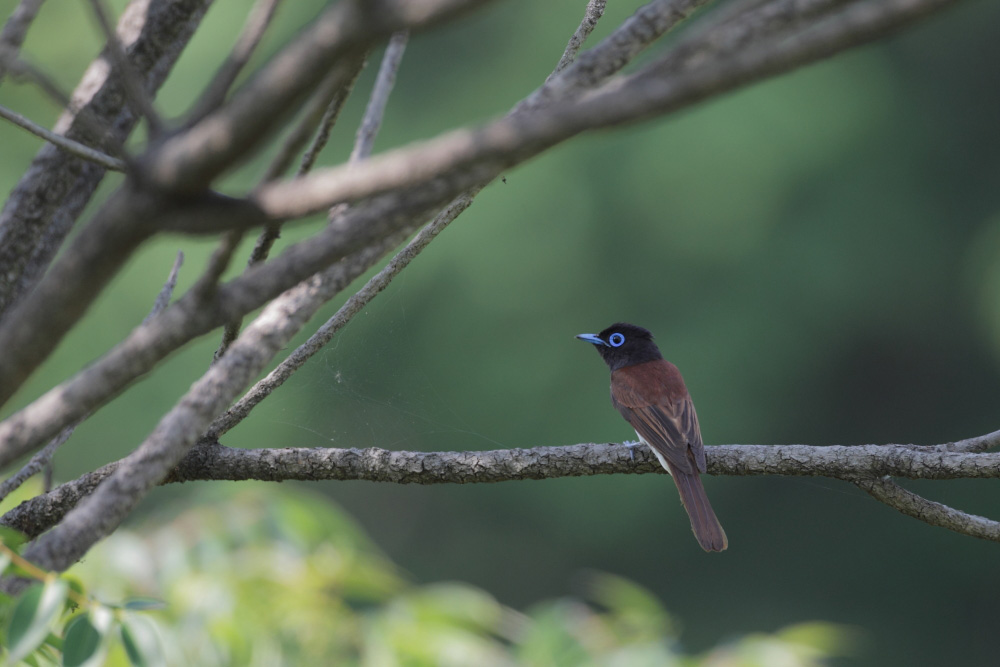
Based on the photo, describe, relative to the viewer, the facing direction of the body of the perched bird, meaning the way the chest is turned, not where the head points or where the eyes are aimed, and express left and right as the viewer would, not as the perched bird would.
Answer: facing away from the viewer and to the left of the viewer

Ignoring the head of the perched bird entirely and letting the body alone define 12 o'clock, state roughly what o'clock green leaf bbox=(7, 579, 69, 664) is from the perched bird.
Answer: The green leaf is roughly at 8 o'clock from the perched bird.

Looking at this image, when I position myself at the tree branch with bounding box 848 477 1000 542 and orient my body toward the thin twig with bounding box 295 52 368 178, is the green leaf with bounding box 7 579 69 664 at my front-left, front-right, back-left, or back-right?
front-left

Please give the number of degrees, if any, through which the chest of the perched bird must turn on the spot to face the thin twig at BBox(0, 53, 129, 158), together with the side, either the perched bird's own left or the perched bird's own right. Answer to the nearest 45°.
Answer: approximately 135° to the perched bird's own left

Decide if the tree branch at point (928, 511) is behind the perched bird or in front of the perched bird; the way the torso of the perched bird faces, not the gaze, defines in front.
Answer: behind

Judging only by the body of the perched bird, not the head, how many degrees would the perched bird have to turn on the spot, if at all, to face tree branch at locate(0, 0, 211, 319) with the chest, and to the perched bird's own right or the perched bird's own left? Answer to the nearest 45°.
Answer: approximately 90° to the perched bird's own left

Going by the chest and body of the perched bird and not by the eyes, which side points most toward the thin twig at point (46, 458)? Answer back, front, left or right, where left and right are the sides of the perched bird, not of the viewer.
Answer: left

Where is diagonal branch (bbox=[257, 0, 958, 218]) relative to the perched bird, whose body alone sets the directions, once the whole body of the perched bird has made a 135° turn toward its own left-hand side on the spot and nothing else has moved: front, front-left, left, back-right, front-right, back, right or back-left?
front

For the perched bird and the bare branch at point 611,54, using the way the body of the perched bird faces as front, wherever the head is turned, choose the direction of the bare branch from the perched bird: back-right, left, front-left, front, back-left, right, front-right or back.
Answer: back-left
